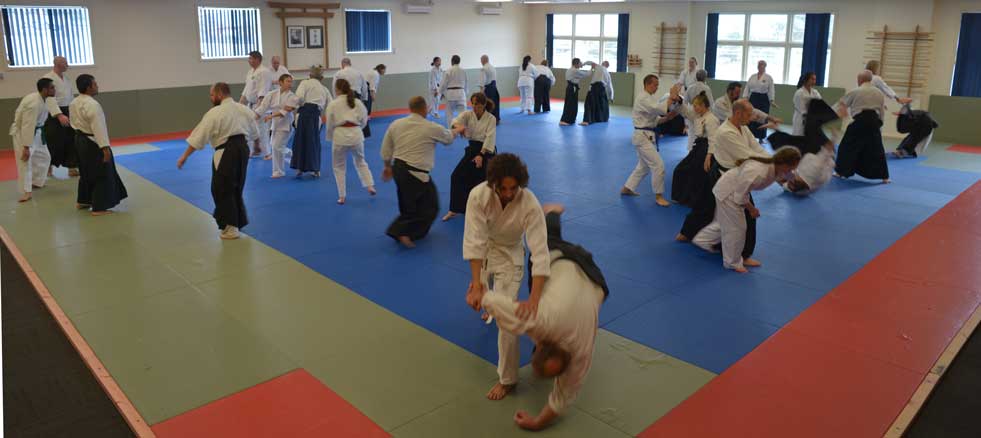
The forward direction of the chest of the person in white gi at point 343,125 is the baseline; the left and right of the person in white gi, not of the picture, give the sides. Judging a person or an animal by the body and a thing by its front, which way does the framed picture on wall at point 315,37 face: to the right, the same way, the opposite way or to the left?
the opposite way

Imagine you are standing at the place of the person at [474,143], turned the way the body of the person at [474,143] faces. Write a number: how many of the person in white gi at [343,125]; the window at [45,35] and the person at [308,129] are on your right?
3

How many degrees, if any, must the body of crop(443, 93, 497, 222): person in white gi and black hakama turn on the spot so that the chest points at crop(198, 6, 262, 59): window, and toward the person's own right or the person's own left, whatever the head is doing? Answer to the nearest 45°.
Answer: approximately 90° to the person's own right

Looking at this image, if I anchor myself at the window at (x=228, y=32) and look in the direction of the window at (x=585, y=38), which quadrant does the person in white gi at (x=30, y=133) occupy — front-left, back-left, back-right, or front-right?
back-right

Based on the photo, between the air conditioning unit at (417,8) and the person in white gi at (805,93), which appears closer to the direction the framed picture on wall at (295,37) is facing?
the person in white gi

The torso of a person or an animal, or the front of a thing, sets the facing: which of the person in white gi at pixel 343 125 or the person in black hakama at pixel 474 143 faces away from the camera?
the person in white gi

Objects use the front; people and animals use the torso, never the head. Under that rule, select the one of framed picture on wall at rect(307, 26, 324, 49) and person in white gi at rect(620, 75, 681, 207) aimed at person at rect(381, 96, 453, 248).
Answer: the framed picture on wall

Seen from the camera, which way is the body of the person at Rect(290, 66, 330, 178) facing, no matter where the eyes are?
away from the camera

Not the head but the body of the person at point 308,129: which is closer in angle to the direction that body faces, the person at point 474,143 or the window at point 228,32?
the window

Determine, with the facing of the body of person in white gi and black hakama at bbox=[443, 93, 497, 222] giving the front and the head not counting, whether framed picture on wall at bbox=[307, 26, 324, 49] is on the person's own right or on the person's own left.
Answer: on the person's own right
